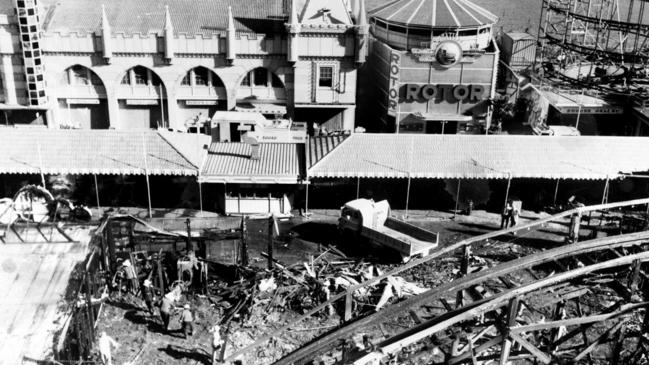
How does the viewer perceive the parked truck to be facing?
facing away from the viewer and to the left of the viewer

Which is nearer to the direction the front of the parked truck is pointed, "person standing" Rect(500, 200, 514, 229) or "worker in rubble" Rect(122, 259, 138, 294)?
the worker in rubble

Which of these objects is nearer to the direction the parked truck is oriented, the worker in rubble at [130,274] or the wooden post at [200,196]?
the wooden post

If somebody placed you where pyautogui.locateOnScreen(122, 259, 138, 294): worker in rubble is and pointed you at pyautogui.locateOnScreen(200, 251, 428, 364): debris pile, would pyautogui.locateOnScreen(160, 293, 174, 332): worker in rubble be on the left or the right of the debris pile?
right

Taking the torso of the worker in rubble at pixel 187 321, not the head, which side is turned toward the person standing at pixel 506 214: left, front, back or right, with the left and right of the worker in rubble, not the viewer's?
right

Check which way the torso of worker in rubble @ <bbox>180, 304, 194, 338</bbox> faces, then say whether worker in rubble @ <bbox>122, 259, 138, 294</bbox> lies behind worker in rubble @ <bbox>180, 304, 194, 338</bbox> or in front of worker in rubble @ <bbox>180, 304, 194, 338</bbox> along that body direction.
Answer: in front

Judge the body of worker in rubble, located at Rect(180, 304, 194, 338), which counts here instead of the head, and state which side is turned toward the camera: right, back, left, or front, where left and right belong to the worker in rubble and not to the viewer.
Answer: back

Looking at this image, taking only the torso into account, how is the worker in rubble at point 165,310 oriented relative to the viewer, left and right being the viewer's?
facing away from the viewer and to the right of the viewer

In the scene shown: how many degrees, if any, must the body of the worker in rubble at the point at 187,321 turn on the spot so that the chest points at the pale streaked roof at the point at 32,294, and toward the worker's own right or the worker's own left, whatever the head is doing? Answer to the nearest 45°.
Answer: approximately 90° to the worker's own left

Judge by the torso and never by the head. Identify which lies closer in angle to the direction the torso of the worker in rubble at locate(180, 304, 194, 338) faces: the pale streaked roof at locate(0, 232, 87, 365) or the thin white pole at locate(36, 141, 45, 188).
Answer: the thin white pole
